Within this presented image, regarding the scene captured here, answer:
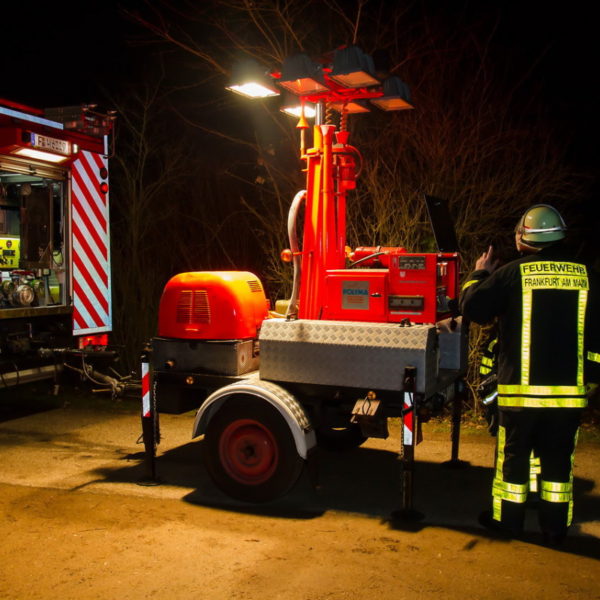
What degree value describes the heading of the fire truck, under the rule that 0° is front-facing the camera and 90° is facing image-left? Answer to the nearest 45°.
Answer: approximately 135°

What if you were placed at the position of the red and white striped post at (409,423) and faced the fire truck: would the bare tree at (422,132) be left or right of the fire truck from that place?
right

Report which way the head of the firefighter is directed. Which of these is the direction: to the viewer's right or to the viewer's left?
to the viewer's left

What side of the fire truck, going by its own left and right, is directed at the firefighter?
back

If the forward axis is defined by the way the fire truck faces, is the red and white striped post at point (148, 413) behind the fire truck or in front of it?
behind

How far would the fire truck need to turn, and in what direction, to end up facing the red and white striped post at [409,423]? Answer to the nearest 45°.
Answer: approximately 180°

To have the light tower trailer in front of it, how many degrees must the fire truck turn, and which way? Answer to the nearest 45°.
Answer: approximately 180°

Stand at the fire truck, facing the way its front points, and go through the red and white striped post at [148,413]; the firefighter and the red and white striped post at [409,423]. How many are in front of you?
0
